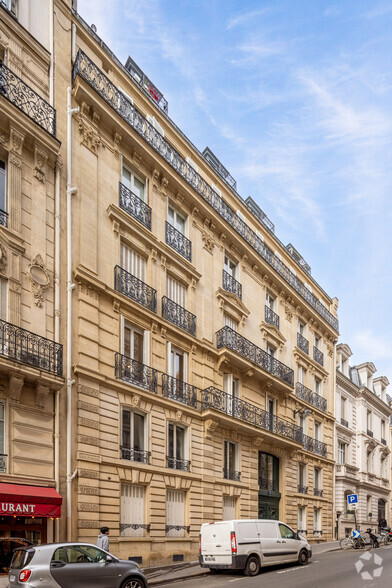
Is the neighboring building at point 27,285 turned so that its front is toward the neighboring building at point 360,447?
no

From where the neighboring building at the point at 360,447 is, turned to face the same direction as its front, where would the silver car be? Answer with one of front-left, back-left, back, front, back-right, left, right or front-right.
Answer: front-right

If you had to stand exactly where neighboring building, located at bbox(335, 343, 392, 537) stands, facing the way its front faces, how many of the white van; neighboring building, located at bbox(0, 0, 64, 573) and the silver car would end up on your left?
0

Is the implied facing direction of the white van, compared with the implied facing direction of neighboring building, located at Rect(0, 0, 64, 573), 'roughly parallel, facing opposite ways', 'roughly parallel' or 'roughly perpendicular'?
roughly perpendicular

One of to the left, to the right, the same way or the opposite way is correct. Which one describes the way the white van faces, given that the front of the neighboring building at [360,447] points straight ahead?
to the left

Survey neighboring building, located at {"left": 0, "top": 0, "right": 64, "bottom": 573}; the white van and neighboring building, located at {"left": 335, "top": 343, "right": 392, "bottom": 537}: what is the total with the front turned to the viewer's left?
0

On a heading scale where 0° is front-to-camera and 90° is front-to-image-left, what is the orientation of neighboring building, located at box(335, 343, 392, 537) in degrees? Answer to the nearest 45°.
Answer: approximately 315°

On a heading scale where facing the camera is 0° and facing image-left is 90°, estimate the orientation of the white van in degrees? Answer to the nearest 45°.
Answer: approximately 225°

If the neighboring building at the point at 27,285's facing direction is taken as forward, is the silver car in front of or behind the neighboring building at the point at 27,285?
in front

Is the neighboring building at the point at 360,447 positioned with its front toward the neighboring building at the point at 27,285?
no

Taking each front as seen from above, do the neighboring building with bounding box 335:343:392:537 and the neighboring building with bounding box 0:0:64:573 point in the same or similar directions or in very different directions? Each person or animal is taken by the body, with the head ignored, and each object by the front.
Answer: same or similar directions

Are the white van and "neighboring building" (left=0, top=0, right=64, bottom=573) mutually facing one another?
no

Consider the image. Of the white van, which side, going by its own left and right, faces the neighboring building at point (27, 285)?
back

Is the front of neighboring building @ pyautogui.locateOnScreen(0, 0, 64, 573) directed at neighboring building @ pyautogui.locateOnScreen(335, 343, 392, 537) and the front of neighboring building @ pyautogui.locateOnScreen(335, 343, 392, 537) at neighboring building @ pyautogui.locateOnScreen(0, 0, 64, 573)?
no

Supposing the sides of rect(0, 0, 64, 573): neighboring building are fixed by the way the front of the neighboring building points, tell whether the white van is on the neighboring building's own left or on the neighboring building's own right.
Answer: on the neighboring building's own left

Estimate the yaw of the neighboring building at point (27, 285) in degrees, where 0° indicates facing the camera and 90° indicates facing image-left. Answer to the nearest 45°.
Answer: approximately 315°
